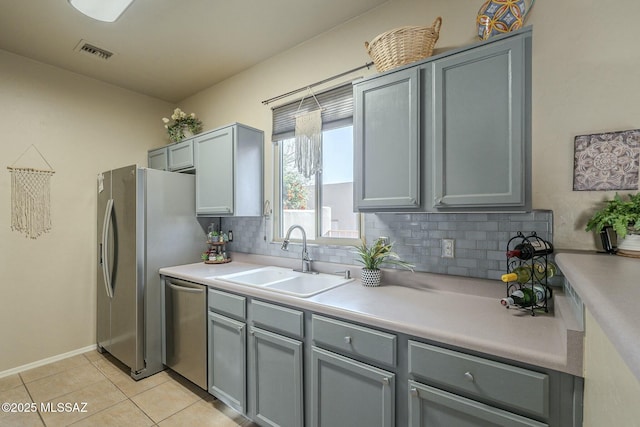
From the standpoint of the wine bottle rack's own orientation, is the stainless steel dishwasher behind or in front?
in front

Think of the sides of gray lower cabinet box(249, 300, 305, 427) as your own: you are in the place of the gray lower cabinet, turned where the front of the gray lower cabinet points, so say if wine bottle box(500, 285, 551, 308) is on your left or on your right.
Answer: on your left

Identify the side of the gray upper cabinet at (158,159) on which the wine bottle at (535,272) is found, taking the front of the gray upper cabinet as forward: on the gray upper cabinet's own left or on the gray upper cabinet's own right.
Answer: on the gray upper cabinet's own left

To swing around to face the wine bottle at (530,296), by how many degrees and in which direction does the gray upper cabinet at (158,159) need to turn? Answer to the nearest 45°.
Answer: approximately 90° to its left

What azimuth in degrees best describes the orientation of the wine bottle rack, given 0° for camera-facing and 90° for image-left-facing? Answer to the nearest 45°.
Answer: approximately 45°

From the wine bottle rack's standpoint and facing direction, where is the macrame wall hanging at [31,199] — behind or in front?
in front

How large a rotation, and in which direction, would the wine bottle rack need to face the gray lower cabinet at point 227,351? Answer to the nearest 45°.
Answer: approximately 45° to its right

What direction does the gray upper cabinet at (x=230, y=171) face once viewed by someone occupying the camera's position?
facing the viewer and to the left of the viewer

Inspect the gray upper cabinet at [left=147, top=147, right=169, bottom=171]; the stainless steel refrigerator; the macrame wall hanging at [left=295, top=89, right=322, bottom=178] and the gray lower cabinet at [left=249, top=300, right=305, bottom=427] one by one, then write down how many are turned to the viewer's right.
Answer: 0

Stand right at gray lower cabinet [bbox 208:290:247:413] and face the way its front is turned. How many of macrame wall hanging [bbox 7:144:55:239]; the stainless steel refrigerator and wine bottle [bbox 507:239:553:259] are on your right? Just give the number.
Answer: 2

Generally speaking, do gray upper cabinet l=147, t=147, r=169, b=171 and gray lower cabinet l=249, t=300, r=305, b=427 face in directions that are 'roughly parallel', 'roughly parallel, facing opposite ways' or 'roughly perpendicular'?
roughly parallel

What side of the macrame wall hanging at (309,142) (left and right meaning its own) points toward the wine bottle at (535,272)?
left
